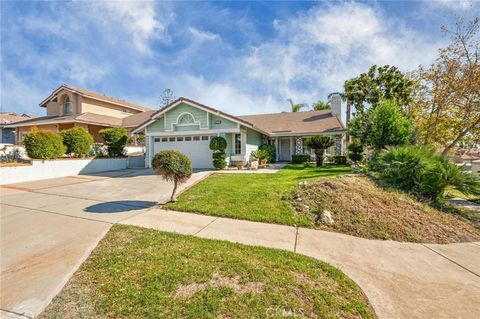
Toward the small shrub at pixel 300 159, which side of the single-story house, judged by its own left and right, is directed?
left

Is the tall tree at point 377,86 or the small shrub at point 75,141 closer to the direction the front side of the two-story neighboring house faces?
the small shrub

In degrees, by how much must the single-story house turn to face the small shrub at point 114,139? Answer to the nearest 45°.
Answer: approximately 90° to its right

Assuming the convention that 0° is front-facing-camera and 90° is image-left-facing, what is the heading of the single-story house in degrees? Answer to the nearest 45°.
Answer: approximately 0°

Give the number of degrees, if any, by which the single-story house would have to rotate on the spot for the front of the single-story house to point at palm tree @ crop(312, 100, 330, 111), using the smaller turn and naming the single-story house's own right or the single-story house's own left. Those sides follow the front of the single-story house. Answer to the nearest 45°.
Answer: approximately 135° to the single-story house's own left

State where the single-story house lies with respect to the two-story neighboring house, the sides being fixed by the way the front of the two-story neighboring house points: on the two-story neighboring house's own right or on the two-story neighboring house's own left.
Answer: on the two-story neighboring house's own left

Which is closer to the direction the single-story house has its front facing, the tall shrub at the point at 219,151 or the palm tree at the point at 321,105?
the tall shrub

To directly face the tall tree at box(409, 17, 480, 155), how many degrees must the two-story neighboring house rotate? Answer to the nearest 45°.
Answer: approximately 90° to its left

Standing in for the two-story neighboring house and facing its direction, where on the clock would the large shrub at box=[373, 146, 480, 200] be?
The large shrub is roughly at 10 o'clock from the two-story neighboring house.
